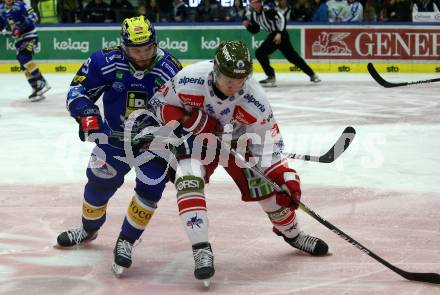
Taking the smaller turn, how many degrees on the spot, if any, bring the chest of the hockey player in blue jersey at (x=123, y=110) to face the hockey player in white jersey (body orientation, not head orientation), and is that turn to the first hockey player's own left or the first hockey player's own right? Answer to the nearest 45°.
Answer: approximately 45° to the first hockey player's own left

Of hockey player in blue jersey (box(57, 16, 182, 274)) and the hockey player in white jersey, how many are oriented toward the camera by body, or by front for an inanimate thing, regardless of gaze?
2

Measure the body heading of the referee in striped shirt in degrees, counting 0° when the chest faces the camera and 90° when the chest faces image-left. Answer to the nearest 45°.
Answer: approximately 45°

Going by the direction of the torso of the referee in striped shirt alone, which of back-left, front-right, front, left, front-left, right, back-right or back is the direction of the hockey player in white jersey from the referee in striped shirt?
front-left

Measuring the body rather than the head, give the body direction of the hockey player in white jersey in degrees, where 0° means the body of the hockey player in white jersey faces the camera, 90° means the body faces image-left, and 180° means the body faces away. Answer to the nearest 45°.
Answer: approximately 0°

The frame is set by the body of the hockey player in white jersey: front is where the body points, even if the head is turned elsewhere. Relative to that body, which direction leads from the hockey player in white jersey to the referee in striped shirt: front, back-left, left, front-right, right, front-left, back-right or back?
back
